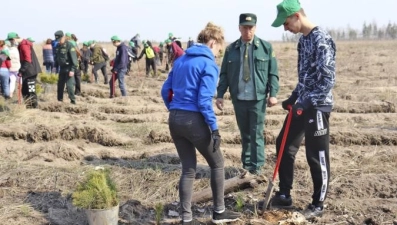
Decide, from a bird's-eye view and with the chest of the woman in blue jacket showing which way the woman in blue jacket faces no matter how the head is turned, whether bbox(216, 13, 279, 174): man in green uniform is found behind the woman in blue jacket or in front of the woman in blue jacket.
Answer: in front

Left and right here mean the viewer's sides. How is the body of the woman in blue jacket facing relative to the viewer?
facing away from the viewer and to the right of the viewer

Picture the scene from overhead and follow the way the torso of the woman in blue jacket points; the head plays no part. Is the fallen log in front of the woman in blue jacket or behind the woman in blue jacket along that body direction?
in front

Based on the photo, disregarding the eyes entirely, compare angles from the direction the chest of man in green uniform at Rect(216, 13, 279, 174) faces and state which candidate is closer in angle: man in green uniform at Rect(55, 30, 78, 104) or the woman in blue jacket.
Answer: the woman in blue jacket

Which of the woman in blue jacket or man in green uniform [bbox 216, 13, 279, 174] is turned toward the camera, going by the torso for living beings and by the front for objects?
the man in green uniform

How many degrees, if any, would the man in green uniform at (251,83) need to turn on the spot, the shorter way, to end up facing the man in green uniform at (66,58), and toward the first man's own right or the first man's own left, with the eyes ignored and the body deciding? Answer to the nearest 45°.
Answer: approximately 135° to the first man's own right

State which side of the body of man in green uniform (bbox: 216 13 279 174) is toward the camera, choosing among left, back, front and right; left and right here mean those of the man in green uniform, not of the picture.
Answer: front

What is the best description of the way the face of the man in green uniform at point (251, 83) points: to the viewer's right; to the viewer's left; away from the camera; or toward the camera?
toward the camera

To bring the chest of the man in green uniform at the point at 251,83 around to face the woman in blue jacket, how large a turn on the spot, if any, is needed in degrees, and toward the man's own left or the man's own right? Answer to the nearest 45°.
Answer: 0° — they already face them

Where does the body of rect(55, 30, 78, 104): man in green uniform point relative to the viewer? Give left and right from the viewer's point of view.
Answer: facing the viewer and to the left of the viewer

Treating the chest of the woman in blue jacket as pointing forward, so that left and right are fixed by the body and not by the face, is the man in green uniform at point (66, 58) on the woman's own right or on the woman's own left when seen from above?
on the woman's own left

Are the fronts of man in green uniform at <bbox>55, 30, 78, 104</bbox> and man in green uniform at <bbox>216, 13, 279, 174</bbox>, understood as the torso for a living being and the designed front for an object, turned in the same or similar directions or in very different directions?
same or similar directions

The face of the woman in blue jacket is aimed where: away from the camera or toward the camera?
away from the camera

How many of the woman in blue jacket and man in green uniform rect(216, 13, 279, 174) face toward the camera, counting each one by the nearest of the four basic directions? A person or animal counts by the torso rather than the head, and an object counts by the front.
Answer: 1

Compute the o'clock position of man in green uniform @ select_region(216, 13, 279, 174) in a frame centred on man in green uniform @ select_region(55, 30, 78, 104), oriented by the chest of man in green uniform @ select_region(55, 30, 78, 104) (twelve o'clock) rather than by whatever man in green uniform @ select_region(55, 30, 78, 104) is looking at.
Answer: man in green uniform @ select_region(216, 13, 279, 174) is roughly at 10 o'clock from man in green uniform @ select_region(55, 30, 78, 104).
